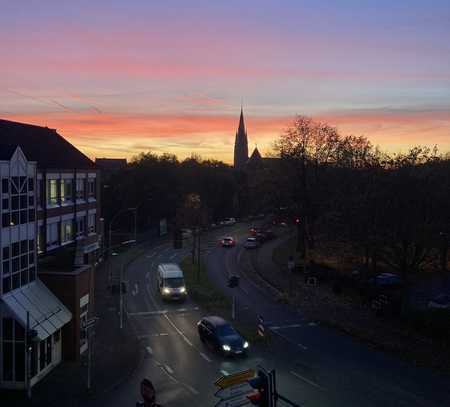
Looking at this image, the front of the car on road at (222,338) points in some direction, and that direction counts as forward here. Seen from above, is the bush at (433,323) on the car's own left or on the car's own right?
on the car's own left

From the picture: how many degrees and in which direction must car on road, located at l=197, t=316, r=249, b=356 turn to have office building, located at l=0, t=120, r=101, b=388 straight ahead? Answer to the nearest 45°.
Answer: approximately 135° to its right

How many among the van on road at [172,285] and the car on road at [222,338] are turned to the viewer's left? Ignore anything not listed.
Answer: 0

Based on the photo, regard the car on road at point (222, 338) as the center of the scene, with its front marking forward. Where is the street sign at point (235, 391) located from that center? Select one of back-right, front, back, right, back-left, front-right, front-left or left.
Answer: front-right

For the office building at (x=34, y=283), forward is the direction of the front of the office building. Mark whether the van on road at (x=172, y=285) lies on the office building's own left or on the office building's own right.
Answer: on the office building's own left

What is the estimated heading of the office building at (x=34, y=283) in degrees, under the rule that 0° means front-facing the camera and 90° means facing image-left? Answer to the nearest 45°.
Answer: approximately 315°

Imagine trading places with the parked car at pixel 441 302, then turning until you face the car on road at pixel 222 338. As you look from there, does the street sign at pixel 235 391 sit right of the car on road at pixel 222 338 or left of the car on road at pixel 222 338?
left

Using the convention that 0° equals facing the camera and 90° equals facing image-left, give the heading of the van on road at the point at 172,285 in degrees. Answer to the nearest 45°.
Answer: approximately 0°

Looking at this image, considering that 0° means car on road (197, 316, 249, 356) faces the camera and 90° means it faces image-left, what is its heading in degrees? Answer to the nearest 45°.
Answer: approximately 315°

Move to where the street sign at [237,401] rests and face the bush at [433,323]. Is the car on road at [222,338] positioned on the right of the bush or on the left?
left

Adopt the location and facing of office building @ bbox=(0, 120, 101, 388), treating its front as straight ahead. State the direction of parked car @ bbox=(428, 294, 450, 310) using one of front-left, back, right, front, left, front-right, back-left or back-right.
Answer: front-left

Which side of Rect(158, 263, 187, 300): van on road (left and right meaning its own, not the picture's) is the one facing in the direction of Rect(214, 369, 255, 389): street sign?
front

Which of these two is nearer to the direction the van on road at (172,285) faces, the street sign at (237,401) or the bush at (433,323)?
the street sign

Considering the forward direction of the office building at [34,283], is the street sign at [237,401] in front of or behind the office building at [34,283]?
in front

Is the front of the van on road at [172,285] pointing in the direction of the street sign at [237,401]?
yes
